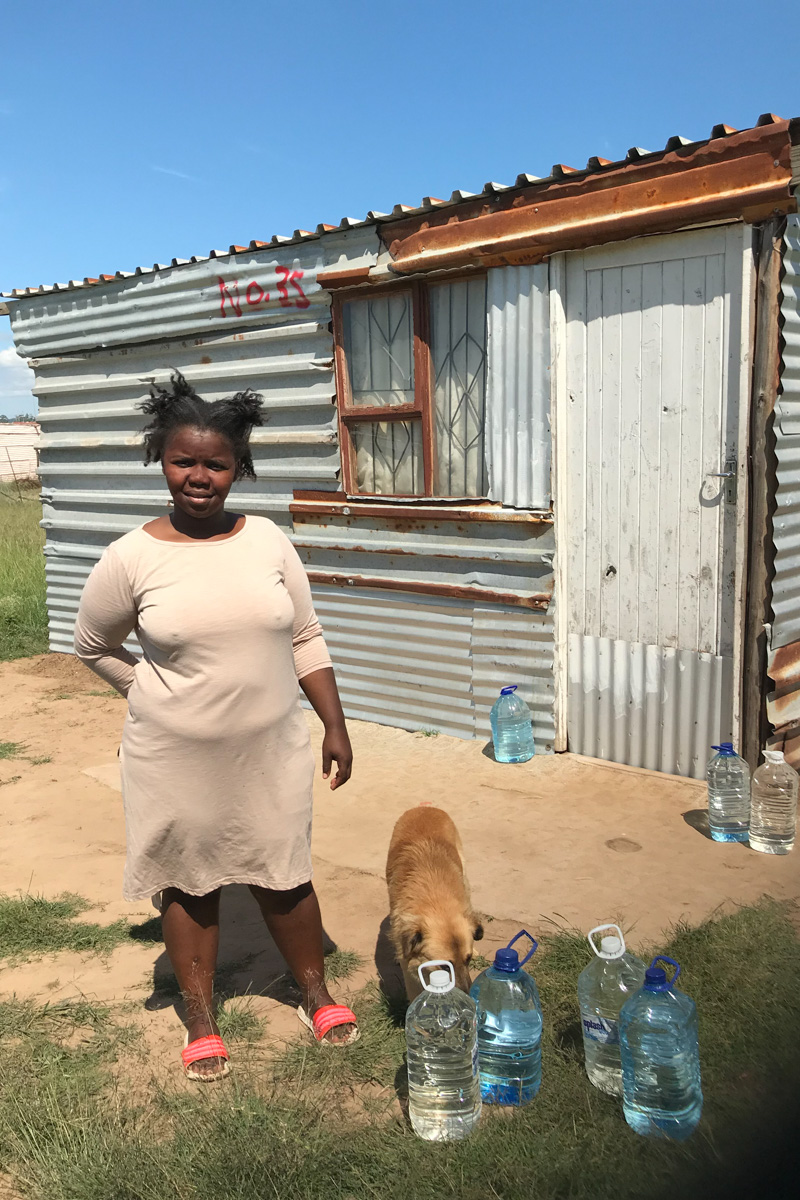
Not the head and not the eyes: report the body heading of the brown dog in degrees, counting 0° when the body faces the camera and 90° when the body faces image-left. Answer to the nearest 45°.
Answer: approximately 0°

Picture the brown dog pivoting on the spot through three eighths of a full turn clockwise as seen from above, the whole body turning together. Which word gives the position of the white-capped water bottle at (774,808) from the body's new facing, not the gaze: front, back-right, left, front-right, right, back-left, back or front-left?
right

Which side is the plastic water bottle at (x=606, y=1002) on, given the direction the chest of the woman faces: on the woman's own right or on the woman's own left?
on the woman's own left

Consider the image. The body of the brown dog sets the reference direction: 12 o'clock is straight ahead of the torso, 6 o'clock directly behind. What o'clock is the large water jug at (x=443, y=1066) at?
The large water jug is roughly at 12 o'clock from the brown dog.

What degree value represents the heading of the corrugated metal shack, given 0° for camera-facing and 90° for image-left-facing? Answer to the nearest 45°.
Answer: approximately 45°

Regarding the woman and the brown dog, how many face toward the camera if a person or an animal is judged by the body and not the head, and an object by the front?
2

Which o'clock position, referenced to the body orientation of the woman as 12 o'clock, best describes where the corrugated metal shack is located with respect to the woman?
The corrugated metal shack is roughly at 7 o'clock from the woman.

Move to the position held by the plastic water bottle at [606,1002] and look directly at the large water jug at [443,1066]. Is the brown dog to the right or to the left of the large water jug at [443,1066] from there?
right

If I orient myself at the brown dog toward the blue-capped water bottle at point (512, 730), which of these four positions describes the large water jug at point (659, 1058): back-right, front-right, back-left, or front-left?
back-right

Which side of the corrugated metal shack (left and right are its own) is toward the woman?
front

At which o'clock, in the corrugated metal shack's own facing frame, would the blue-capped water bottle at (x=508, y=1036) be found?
The blue-capped water bottle is roughly at 11 o'clock from the corrugated metal shack.

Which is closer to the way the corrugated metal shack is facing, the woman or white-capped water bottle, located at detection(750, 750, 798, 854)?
the woman
